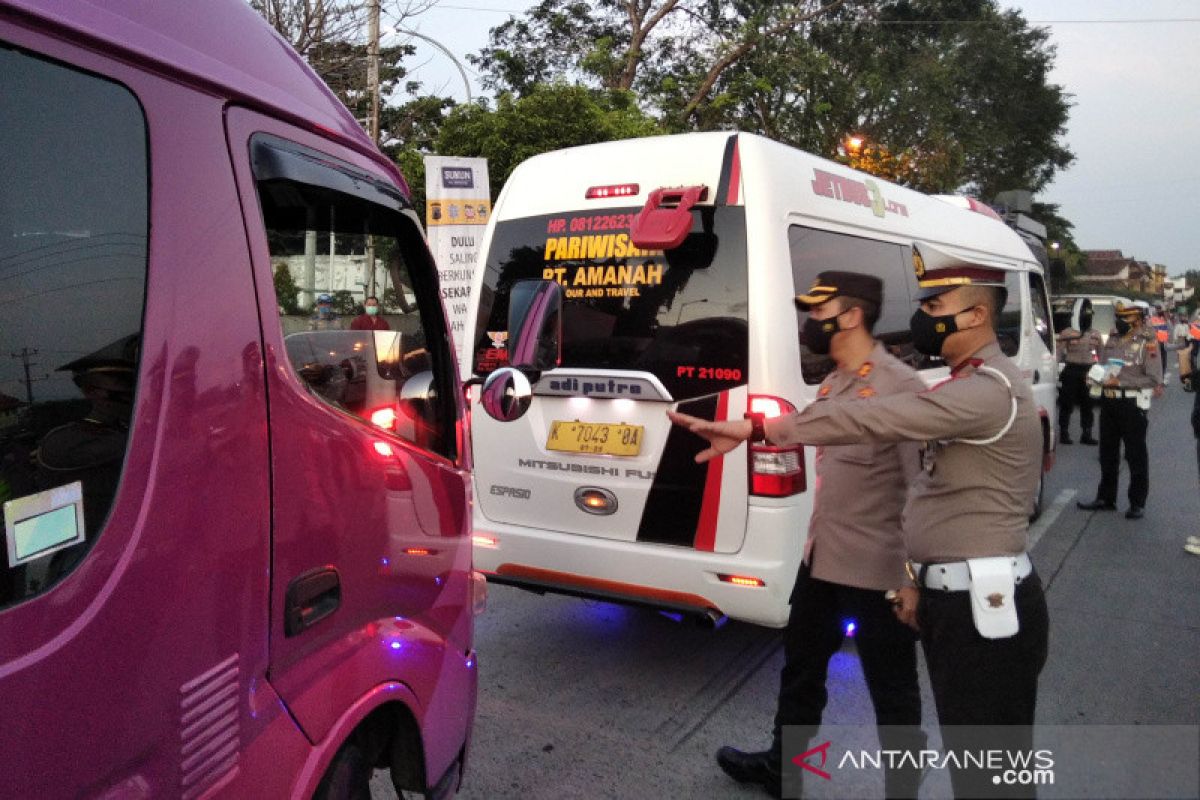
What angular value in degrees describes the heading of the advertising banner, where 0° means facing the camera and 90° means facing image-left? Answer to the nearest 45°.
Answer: approximately 0°

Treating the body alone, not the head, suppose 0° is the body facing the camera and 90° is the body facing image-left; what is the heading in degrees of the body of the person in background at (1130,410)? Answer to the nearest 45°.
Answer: approximately 45°

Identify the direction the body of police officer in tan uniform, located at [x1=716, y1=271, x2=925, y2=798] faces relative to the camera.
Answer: to the viewer's left

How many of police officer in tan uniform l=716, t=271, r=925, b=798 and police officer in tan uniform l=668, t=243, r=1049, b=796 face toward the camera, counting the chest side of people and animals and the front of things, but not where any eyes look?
0

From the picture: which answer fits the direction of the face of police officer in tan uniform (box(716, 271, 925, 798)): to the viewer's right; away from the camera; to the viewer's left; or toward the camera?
to the viewer's left

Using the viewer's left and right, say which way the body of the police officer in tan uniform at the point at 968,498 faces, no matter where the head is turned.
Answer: facing to the left of the viewer

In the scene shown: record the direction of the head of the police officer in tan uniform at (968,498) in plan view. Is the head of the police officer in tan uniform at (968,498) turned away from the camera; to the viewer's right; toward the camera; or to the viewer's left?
to the viewer's left
